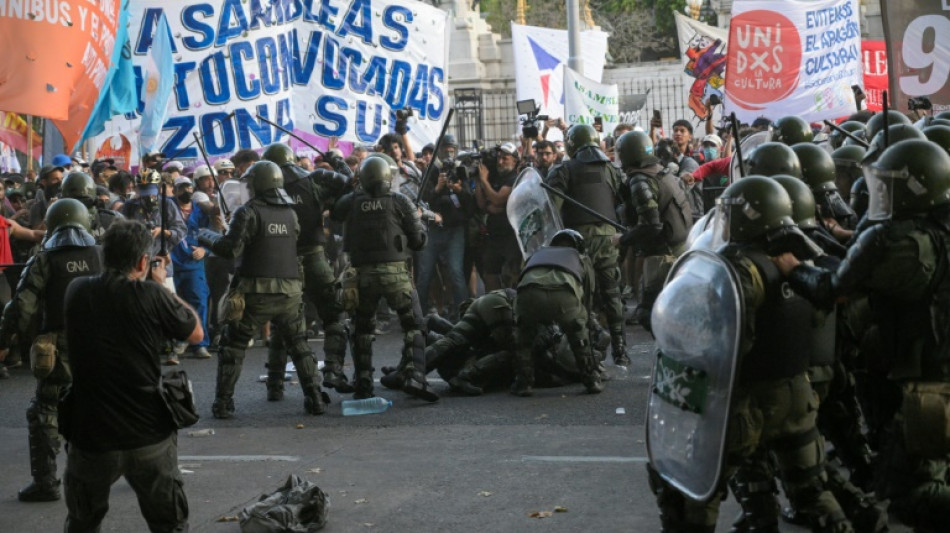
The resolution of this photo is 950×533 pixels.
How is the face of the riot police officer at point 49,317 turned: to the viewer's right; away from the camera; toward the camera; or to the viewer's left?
away from the camera

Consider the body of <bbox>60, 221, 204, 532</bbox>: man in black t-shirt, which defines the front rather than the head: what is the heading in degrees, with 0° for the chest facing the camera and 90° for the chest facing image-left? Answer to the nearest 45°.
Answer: approximately 225°

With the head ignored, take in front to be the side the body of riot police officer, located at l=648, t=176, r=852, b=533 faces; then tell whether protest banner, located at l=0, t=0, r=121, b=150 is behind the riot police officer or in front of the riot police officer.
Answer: in front

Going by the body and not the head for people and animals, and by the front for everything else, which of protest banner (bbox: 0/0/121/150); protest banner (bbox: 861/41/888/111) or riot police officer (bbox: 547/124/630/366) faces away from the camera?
the riot police officer

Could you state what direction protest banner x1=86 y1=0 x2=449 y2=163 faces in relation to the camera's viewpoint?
facing the viewer

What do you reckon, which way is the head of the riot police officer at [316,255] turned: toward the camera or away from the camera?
away from the camera

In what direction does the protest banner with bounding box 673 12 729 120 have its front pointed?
toward the camera

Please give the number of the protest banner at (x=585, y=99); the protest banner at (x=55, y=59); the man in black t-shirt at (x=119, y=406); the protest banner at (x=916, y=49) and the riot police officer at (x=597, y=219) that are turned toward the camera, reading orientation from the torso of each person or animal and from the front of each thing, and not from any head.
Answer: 3

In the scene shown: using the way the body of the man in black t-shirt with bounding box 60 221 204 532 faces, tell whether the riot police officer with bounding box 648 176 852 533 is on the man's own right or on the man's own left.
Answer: on the man's own right

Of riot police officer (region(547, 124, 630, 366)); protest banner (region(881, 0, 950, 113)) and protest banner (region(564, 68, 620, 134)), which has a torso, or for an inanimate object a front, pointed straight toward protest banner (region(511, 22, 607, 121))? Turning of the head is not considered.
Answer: the riot police officer

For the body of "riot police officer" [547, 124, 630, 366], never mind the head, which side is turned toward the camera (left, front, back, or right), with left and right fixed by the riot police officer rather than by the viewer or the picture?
back

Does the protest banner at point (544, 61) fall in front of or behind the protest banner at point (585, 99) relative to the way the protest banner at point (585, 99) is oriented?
behind

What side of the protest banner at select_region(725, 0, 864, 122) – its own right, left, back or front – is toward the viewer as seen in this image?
front

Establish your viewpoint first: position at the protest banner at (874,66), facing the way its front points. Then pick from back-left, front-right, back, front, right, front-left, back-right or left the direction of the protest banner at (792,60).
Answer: front

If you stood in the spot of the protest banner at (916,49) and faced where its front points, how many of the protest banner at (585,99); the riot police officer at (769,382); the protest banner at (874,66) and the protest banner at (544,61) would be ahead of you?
1

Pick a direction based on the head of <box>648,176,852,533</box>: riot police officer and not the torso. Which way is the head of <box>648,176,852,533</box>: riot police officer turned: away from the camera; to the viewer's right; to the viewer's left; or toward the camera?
to the viewer's left

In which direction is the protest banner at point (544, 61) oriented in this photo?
toward the camera

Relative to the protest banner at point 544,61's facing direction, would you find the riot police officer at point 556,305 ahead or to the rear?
ahead

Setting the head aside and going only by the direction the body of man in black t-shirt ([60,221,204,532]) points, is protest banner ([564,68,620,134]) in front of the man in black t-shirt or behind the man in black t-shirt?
in front
